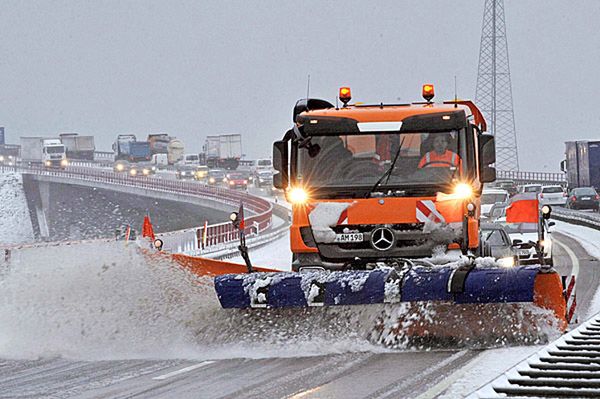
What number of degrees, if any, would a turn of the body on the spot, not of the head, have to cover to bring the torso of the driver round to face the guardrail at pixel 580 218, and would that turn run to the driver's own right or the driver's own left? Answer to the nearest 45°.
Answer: approximately 180°

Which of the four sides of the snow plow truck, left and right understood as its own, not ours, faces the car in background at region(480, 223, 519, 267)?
back

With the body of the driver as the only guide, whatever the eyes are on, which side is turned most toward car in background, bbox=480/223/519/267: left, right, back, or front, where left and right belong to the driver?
back

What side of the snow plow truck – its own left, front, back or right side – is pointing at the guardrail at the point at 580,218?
back
